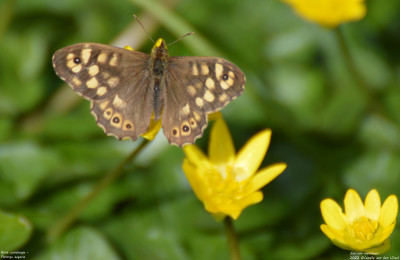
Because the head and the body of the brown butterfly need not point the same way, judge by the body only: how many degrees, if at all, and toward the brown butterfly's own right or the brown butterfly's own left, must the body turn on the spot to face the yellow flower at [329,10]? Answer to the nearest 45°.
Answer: approximately 45° to the brown butterfly's own right

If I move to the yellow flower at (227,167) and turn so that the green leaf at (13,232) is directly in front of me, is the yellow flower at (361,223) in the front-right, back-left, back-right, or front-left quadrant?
back-left

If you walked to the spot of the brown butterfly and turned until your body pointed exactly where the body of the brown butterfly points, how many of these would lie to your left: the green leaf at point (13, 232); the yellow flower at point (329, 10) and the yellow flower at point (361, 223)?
1

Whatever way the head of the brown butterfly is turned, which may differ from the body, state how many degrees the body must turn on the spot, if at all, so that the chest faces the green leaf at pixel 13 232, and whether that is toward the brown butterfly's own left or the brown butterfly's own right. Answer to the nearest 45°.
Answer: approximately 90° to the brown butterfly's own left

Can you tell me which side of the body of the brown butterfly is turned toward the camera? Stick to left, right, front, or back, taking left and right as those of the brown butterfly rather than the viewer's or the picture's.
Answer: back
